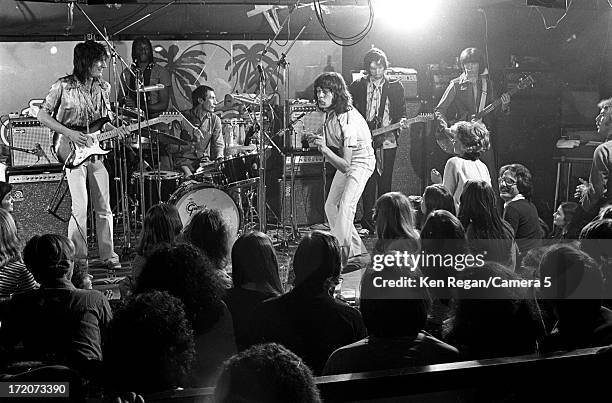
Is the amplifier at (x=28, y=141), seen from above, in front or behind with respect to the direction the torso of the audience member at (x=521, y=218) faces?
in front

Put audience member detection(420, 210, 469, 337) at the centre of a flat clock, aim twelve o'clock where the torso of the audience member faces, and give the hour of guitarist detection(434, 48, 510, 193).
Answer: The guitarist is roughly at 12 o'clock from the audience member.

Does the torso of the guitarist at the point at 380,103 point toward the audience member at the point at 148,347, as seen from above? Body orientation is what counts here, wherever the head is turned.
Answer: yes

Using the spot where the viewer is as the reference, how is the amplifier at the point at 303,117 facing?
facing the viewer

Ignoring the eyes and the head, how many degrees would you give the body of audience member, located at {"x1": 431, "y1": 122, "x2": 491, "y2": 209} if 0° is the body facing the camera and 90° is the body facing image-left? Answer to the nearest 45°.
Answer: approximately 135°

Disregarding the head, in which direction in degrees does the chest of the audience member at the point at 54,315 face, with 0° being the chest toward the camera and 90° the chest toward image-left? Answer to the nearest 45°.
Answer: approximately 180°

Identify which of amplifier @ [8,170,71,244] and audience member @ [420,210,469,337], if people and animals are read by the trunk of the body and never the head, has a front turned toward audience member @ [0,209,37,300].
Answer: the amplifier

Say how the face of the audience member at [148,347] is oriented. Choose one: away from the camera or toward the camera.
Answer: away from the camera

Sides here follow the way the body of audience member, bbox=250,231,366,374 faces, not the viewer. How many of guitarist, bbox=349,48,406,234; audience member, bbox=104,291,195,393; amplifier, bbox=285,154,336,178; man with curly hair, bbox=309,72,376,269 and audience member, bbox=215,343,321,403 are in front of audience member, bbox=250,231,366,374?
3

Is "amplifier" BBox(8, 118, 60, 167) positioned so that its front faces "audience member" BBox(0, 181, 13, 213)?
yes

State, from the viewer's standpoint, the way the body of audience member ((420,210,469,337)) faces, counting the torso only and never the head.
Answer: away from the camera

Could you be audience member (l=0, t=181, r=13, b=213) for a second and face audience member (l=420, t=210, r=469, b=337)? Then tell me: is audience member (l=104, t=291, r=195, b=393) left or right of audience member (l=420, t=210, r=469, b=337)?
right

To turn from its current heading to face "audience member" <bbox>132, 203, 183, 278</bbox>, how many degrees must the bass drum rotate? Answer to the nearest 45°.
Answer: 0° — it already faces them

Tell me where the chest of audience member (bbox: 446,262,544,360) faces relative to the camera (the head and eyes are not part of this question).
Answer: away from the camera

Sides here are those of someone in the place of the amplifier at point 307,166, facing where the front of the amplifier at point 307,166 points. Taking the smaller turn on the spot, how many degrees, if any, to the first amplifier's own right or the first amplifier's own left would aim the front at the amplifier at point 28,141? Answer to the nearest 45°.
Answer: approximately 90° to the first amplifier's own right

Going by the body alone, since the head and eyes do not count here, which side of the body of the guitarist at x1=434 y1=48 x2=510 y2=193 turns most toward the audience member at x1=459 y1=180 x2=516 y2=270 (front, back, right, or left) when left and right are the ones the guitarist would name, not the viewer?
front

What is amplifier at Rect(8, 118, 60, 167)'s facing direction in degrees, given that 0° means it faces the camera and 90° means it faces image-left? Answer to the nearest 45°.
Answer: approximately 0°

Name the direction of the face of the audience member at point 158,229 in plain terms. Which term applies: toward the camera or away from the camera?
away from the camera
